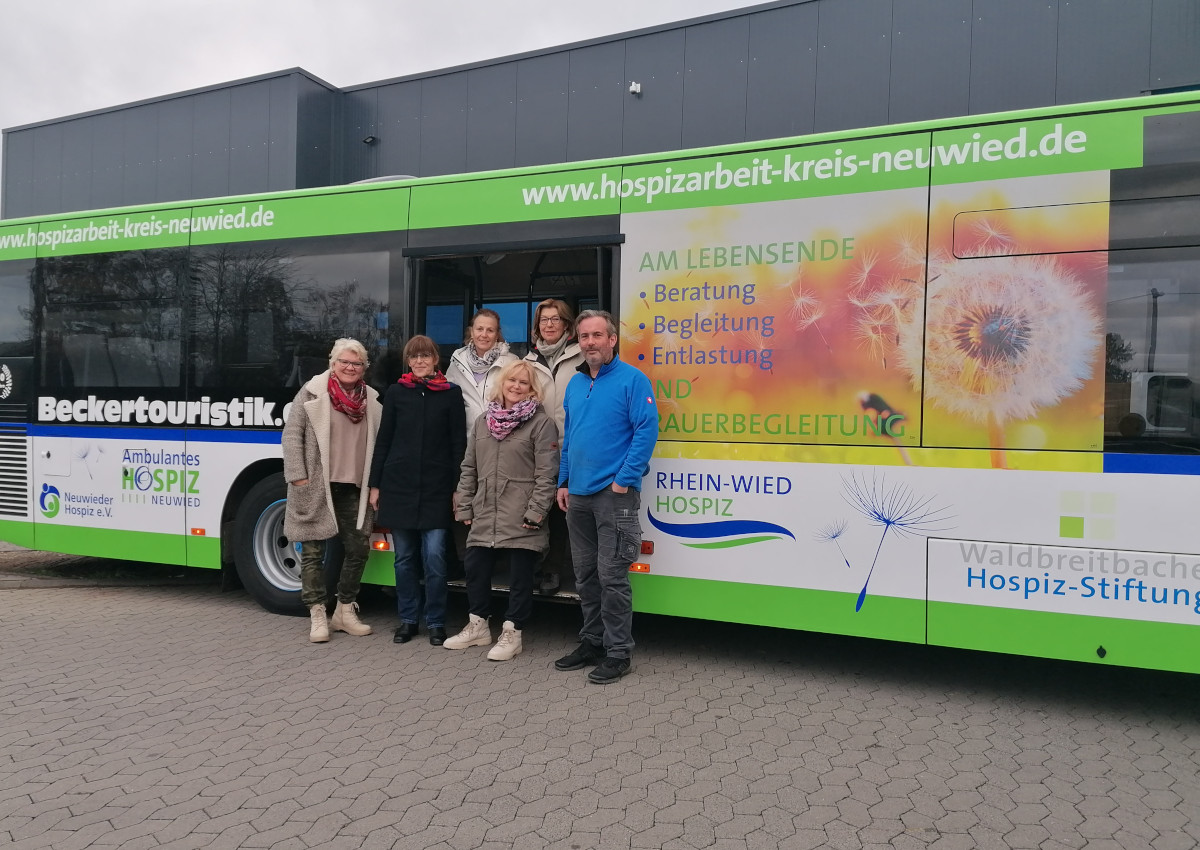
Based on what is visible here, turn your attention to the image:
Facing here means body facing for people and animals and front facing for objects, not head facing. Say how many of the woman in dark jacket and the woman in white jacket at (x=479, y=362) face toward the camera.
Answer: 2

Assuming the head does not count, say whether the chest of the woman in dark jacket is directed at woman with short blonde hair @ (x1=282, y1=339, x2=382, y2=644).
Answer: no

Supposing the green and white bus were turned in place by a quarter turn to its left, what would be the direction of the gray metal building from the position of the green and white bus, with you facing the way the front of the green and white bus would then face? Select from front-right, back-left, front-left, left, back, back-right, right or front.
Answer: front

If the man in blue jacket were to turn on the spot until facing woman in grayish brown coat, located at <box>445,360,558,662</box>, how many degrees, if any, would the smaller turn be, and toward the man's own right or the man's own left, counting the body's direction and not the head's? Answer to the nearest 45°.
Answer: approximately 90° to the man's own right

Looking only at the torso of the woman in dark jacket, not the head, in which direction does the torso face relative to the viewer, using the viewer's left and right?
facing the viewer

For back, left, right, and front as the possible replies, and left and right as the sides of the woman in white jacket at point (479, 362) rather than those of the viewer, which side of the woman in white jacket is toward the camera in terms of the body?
front

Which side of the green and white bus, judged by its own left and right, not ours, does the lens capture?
right

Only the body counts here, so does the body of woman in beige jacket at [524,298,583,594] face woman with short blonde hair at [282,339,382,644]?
no

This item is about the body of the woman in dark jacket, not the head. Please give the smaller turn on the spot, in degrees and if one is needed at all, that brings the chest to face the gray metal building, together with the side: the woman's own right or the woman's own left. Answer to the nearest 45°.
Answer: approximately 135° to the woman's own left

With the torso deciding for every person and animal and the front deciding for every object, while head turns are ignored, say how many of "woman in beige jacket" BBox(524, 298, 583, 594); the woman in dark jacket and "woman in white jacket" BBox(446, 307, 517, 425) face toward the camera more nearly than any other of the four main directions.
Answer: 3

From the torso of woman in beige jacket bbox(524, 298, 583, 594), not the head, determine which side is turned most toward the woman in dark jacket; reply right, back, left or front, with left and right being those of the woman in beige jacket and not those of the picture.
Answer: right

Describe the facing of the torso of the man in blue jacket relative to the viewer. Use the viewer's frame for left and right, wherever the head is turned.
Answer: facing the viewer and to the left of the viewer

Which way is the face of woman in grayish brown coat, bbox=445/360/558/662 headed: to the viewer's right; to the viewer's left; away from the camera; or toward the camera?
toward the camera

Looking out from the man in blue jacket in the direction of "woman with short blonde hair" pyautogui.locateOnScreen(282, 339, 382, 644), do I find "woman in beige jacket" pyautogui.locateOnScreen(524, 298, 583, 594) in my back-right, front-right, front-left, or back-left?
front-right

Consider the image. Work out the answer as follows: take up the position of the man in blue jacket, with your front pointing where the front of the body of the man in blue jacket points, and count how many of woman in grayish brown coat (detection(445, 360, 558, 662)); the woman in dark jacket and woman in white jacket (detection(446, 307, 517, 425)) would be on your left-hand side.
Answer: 0

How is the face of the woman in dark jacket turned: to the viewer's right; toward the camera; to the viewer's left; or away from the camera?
toward the camera
